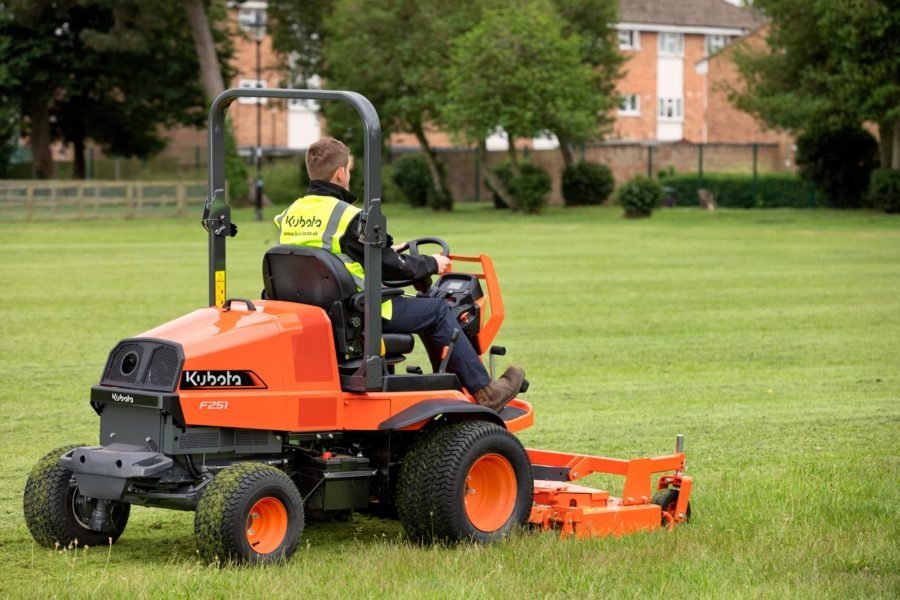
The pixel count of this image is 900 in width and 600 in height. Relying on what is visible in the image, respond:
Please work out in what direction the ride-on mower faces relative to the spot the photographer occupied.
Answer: facing away from the viewer and to the right of the viewer

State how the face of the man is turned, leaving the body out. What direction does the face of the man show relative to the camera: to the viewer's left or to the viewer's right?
to the viewer's right

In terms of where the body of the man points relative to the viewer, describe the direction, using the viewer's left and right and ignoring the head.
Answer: facing away from the viewer and to the right of the viewer
